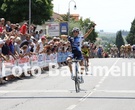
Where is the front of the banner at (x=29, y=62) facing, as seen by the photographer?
facing the viewer and to the right of the viewer
